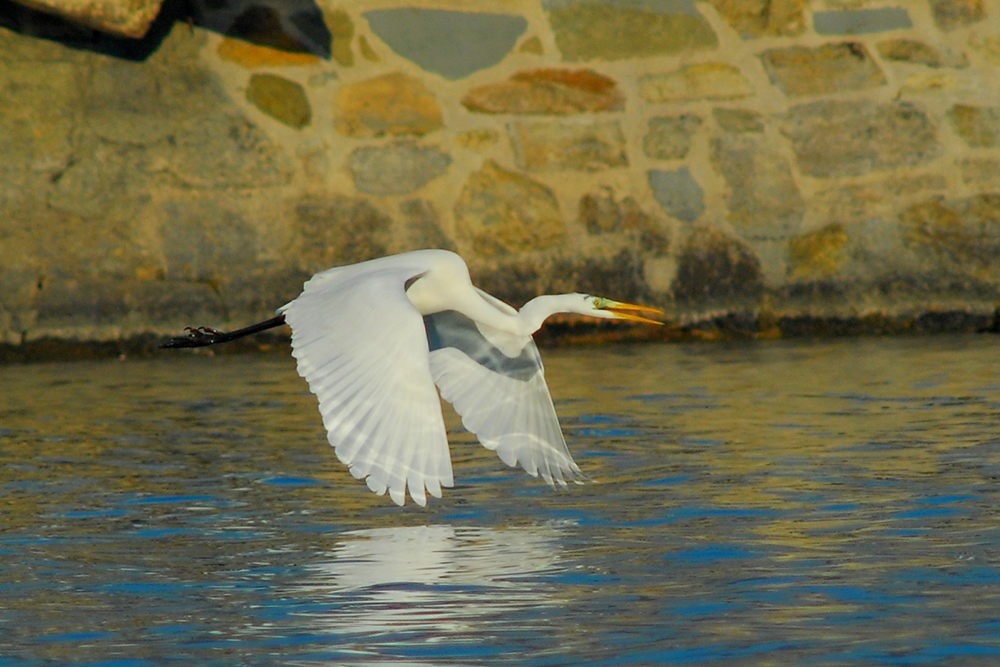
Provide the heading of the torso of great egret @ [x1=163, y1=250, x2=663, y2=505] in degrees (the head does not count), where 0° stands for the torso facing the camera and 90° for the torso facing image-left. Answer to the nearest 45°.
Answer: approximately 270°
